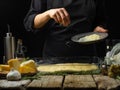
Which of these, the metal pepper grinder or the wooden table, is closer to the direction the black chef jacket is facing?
the wooden table

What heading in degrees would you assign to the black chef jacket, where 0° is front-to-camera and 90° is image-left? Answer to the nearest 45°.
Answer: approximately 0°

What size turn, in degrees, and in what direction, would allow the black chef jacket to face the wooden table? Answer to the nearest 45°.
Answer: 0° — it already faces it
